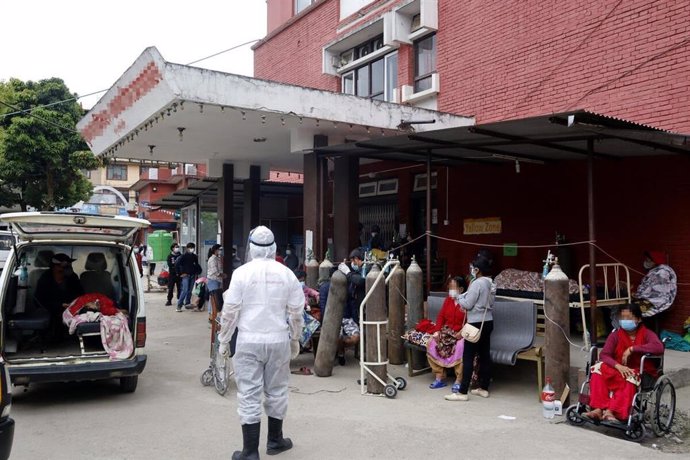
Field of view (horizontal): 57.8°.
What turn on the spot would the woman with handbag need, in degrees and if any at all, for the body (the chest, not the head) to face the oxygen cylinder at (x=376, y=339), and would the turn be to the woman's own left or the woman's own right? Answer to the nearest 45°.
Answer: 0° — they already face it

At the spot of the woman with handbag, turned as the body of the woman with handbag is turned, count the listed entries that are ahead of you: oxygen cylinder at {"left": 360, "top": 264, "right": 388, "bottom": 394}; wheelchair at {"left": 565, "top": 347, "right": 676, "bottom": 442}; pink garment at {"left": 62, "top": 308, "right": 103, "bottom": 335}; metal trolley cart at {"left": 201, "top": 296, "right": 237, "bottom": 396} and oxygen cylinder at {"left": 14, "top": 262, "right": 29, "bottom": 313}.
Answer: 4

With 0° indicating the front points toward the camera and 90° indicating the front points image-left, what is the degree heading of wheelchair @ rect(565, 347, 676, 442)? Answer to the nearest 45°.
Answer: approximately 45°

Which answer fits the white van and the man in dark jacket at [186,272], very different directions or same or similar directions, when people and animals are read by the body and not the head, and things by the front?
very different directions

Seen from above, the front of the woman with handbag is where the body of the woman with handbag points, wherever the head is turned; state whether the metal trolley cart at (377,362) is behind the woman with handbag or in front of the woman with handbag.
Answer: in front

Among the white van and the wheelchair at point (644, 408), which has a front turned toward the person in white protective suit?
the wheelchair

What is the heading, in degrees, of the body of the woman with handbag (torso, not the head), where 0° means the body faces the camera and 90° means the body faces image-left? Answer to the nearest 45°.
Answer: approximately 90°

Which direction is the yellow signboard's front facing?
toward the camera

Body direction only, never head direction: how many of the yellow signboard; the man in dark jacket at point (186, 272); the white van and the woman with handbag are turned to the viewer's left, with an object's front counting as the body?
1

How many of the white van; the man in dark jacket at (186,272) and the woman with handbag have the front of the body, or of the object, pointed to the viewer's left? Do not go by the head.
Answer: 1

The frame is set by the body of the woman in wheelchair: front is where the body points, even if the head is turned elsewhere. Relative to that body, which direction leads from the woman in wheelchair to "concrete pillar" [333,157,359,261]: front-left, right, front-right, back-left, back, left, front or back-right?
right

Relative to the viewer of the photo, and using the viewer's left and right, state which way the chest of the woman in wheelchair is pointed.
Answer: facing the viewer and to the left of the viewer

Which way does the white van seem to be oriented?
away from the camera

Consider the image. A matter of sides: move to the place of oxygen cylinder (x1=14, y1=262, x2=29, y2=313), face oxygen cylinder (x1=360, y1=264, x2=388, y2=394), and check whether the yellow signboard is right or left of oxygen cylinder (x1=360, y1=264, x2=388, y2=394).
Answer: left

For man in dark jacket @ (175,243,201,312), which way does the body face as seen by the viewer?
toward the camera

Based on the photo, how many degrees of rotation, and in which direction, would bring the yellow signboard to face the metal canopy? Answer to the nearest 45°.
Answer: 0° — it already faces it
